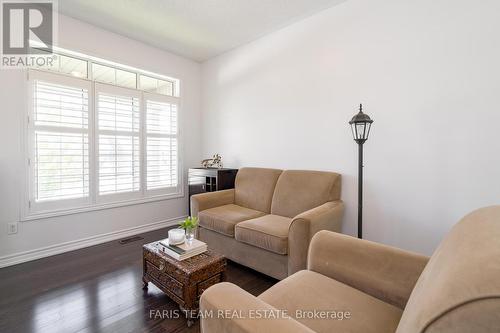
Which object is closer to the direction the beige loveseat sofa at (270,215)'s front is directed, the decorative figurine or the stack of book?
the stack of book

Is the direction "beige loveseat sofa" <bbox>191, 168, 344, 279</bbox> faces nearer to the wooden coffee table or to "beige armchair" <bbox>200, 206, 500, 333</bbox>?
the wooden coffee table

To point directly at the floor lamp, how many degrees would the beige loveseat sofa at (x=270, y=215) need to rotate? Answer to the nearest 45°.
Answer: approximately 90° to its left

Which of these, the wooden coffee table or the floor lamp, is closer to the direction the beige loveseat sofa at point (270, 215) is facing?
the wooden coffee table

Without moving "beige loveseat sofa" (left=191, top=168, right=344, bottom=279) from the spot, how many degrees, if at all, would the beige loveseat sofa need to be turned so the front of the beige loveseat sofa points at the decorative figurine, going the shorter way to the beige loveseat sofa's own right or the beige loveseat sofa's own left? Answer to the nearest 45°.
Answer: approximately 90° to the beige loveseat sofa's own right

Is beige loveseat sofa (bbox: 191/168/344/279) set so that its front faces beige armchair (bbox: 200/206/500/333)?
no

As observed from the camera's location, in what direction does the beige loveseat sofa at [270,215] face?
facing the viewer and to the left of the viewer

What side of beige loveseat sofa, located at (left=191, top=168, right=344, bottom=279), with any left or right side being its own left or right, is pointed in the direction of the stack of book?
front

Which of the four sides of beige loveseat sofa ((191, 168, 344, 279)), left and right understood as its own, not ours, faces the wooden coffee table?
front
